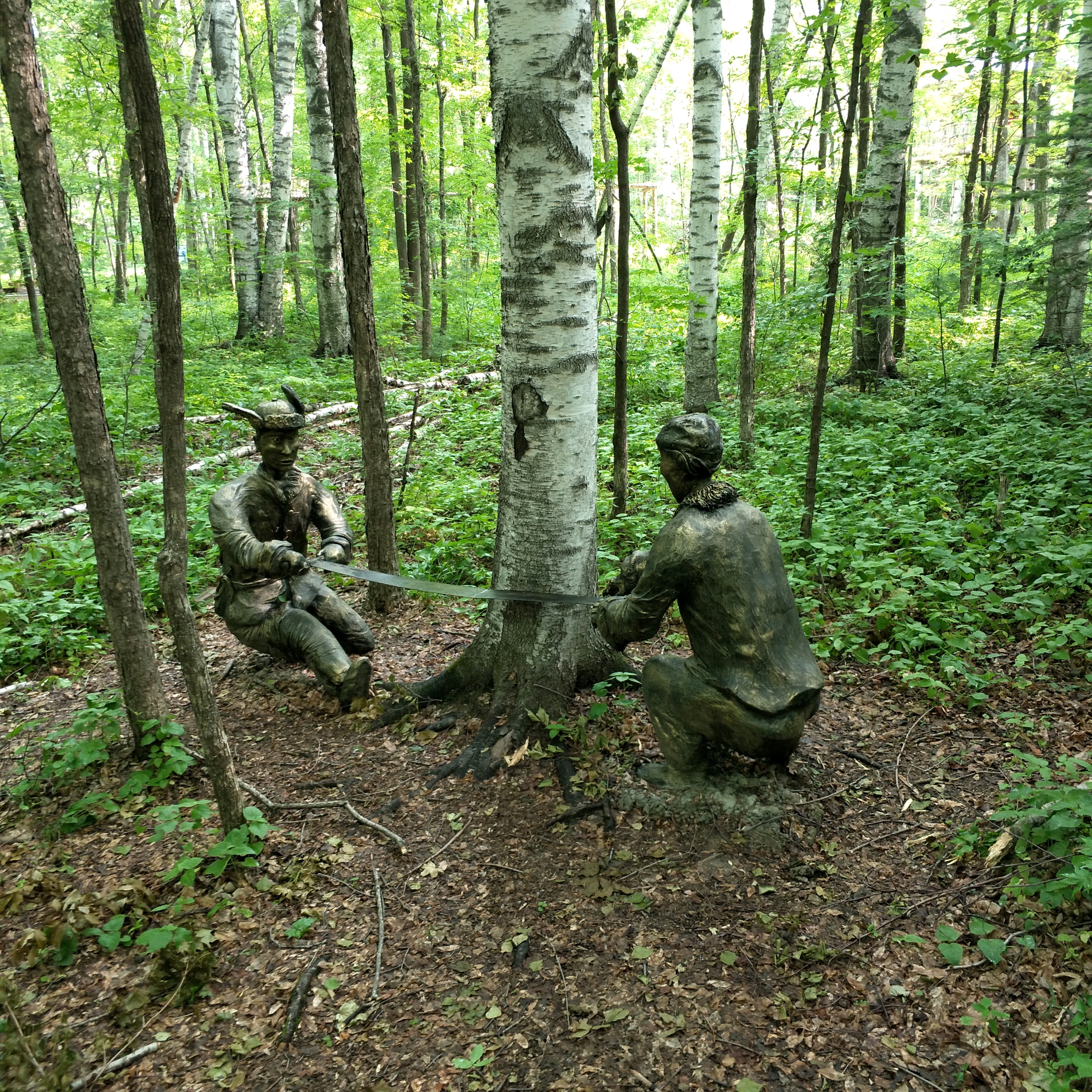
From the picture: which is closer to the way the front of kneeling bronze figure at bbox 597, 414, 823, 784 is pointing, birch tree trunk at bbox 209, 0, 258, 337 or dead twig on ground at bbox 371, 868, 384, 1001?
the birch tree trunk

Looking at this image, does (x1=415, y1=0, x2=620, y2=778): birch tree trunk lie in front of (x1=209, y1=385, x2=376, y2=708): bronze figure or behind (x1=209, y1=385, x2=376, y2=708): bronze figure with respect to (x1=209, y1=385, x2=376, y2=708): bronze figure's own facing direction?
in front

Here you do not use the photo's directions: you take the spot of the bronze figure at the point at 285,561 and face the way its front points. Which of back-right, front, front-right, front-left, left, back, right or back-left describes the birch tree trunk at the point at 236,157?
back-left

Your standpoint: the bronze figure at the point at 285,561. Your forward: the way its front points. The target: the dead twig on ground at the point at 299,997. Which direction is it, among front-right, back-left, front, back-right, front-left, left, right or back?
front-right

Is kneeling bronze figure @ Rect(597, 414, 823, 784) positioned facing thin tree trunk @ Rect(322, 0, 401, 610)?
yes

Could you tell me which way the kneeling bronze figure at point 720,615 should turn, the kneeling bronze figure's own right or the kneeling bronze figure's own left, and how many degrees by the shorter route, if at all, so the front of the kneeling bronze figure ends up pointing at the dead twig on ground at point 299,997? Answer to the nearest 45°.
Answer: approximately 90° to the kneeling bronze figure's own left

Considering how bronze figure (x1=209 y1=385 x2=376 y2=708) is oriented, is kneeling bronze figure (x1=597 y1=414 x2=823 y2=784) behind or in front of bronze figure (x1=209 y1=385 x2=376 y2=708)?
in front

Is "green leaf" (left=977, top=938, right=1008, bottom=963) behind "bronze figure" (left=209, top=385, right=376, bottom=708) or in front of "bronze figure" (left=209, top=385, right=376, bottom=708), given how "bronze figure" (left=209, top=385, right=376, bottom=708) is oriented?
in front

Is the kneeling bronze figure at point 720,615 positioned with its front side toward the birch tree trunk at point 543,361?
yes

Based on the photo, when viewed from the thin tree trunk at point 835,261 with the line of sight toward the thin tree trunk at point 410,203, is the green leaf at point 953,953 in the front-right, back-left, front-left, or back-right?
back-left

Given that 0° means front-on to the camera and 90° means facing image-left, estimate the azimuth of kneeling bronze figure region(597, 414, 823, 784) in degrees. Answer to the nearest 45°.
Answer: approximately 135°

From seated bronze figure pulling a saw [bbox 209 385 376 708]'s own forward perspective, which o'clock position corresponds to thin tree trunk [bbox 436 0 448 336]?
The thin tree trunk is roughly at 8 o'clock from the seated bronze figure pulling a saw.

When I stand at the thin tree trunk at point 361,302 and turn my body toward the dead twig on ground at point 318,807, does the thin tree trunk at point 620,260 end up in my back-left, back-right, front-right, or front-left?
back-left
